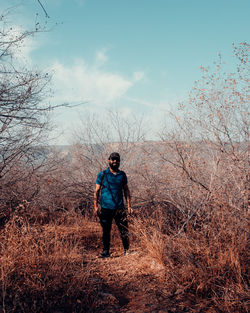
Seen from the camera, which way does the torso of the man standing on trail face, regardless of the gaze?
toward the camera
